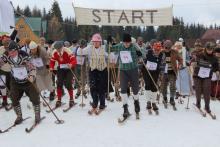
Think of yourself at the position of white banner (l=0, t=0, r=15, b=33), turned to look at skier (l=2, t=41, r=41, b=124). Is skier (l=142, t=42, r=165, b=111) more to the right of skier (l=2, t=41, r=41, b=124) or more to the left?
left

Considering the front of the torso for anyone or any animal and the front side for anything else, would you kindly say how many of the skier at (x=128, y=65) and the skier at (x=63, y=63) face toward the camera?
2

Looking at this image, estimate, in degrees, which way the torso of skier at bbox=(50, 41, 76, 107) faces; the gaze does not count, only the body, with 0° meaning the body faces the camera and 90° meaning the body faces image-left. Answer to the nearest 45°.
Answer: approximately 0°

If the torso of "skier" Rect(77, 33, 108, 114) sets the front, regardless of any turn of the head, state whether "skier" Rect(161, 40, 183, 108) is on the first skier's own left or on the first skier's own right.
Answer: on the first skier's own left

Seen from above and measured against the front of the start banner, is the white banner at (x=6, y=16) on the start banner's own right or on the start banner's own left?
on the start banner's own right

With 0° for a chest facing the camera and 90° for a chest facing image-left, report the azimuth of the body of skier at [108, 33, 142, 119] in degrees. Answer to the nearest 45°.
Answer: approximately 0°

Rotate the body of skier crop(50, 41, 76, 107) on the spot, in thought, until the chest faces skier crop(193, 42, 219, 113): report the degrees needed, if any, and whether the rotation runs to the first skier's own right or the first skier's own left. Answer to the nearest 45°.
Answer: approximately 90° to the first skier's own left
